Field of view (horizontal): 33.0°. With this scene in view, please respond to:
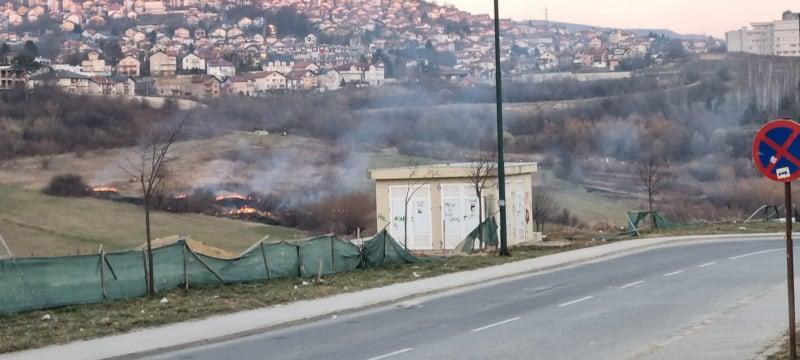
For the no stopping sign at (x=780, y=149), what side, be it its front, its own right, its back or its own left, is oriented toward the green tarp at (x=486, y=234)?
back

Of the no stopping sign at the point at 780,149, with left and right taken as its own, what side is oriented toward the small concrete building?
back

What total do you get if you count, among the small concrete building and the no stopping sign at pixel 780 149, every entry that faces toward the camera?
2

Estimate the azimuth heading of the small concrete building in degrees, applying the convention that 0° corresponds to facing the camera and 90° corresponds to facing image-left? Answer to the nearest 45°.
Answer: approximately 0°

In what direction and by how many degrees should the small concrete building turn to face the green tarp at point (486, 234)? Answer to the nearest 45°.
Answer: approximately 45° to its left

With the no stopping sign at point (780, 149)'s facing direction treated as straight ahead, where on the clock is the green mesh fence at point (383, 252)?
The green mesh fence is roughly at 5 o'clock from the no stopping sign.

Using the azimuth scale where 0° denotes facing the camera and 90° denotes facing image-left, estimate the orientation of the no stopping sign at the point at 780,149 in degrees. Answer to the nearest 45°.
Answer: approximately 0°

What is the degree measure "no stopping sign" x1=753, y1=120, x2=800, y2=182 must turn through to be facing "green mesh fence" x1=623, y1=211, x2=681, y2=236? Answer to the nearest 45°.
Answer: approximately 180°

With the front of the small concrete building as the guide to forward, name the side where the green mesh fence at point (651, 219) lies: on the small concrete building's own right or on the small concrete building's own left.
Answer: on the small concrete building's own left

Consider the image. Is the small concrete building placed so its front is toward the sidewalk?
yes
